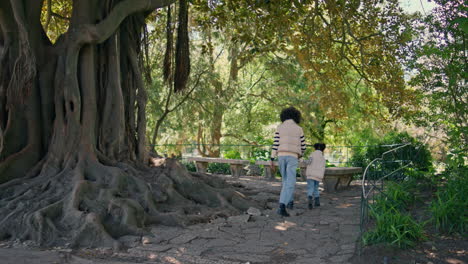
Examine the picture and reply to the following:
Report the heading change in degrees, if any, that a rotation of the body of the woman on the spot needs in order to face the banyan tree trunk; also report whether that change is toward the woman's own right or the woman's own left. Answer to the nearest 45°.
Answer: approximately 90° to the woman's own left

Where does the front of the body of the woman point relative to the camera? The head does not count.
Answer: away from the camera

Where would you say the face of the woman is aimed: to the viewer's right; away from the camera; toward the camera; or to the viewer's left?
away from the camera

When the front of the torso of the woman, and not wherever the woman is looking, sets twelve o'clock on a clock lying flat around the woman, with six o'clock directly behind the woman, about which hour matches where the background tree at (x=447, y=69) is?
The background tree is roughly at 3 o'clock from the woman.

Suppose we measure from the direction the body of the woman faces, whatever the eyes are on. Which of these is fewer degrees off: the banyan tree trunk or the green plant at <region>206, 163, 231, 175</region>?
the green plant

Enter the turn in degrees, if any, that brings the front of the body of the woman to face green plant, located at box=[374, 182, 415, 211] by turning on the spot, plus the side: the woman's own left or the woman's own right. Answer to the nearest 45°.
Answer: approximately 90° to the woman's own right

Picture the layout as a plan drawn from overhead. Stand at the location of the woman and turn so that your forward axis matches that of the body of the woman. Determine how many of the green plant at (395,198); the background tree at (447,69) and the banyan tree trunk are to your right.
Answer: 2

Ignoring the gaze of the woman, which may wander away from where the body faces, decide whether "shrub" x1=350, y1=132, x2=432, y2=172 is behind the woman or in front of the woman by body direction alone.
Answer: in front

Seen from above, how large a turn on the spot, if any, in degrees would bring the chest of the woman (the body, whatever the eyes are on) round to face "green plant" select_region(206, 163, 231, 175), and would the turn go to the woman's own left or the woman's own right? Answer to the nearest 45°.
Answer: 0° — they already face it
